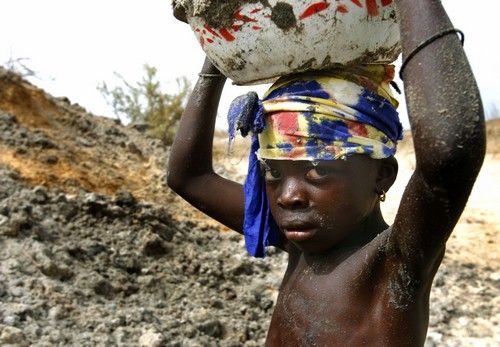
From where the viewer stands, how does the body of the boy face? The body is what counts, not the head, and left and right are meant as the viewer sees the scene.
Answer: facing the viewer and to the left of the viewer

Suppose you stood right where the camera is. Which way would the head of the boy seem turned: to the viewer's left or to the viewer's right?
to the viewer's left
